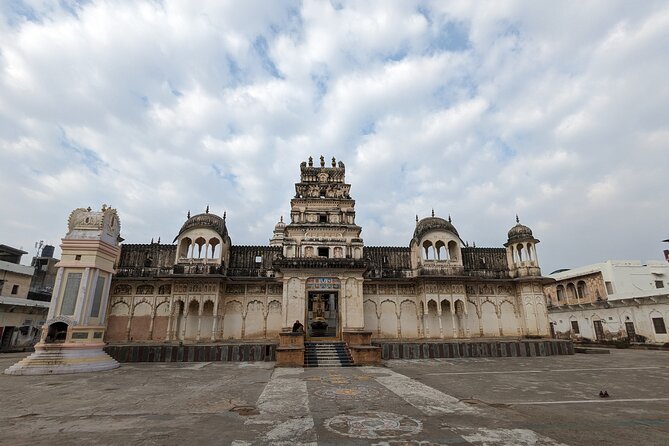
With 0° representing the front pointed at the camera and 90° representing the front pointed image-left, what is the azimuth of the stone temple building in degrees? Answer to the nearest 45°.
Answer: approximately 0°

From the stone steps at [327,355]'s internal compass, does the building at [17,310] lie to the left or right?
on its right

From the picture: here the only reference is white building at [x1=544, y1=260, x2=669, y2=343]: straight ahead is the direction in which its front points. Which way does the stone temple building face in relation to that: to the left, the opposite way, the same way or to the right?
to the left

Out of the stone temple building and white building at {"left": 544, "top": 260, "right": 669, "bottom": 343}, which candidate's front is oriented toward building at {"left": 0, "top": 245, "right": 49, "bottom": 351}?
the white building

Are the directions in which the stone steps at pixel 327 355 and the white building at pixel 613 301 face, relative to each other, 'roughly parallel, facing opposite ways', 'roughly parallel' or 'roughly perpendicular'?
roughly perpendicular

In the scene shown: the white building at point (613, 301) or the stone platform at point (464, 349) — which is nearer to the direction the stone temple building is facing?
the stone platform

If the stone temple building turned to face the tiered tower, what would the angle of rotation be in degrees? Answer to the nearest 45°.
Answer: approximately 45° to its right

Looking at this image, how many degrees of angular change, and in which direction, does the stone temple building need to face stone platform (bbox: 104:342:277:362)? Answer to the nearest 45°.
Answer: approximately 45° to its right

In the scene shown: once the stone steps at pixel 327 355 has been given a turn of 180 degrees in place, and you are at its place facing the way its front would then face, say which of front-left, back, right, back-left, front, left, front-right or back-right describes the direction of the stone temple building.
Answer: front

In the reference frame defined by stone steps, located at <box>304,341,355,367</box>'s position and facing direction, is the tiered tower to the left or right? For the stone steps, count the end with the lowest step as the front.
on its right

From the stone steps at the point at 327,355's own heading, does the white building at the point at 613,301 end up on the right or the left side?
on its left

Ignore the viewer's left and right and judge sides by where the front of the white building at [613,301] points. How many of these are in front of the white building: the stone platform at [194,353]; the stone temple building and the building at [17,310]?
3

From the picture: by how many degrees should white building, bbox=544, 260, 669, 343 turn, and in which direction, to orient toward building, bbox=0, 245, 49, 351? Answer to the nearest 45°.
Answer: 0° — it already faces it

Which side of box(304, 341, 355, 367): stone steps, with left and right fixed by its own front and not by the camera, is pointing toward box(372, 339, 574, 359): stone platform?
left

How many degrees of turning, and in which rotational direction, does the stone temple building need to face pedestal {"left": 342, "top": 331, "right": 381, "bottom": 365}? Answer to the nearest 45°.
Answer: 0° — it already faces it
